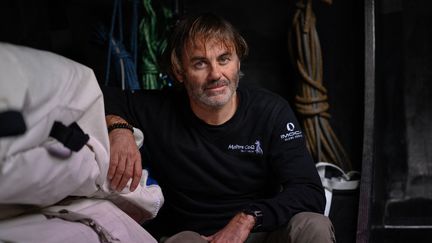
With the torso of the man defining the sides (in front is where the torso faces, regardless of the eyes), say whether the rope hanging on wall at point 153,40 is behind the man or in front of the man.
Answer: behind

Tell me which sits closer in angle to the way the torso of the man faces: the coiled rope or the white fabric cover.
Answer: the white fabric cover

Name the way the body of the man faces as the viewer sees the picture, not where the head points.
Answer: toward the camera

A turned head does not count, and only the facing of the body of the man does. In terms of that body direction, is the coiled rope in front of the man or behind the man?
behind

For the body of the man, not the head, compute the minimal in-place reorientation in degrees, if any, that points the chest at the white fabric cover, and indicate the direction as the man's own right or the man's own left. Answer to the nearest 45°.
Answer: approximately 45° to the man's own right

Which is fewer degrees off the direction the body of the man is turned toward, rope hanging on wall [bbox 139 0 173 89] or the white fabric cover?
the white fabric cover
